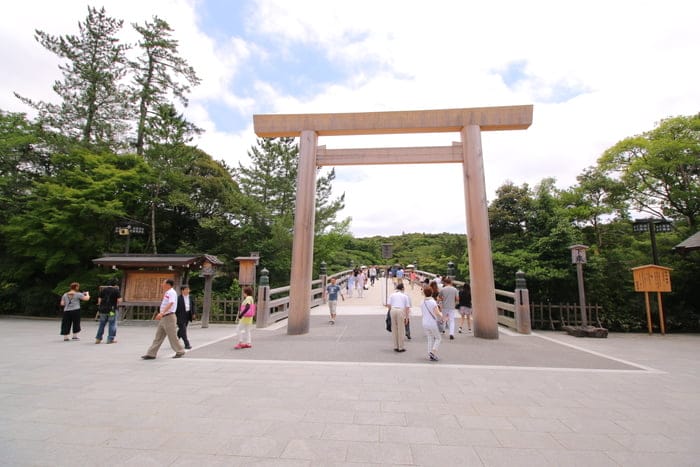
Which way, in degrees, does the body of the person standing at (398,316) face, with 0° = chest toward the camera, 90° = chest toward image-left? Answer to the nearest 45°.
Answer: approximately 180°

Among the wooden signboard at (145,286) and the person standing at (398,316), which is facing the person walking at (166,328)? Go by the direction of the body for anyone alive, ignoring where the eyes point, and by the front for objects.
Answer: the wooden signboard

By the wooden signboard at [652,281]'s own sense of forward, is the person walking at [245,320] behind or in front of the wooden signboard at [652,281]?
in front

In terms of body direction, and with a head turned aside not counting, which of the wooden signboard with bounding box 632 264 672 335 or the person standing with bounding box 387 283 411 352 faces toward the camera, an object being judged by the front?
the wooden signboard

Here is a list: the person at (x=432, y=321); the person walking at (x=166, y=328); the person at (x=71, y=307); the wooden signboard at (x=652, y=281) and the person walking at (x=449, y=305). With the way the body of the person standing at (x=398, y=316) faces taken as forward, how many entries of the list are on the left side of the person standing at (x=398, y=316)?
2

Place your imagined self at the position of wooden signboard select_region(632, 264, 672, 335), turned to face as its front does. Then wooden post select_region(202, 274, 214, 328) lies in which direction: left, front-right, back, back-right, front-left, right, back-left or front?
front-right

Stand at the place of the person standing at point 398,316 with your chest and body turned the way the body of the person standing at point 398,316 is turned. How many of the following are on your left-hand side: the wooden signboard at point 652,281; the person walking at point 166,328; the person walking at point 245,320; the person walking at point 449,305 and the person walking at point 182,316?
3

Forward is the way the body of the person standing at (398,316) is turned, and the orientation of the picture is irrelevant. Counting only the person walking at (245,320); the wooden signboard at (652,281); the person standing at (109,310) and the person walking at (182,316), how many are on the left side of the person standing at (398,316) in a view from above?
3

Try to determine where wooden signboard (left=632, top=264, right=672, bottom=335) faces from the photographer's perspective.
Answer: facing the viewer

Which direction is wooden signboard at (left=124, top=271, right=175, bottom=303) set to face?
toward the camera

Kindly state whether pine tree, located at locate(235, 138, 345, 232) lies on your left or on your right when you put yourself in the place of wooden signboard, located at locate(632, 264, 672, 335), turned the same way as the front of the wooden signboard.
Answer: on your right

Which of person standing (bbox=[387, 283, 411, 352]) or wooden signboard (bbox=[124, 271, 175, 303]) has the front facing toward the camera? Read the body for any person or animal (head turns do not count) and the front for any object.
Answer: the wooden signboard

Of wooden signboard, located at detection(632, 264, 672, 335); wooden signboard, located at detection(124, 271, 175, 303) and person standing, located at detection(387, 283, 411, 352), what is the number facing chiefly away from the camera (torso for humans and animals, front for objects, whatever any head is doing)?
1
